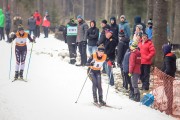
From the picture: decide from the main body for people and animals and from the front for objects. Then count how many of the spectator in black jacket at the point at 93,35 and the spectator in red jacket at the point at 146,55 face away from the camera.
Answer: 0

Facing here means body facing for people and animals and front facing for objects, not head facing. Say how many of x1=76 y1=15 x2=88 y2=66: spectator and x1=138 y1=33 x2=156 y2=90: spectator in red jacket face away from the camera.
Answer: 0

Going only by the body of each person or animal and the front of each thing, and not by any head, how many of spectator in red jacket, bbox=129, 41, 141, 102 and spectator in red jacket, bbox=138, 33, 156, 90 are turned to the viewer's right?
0

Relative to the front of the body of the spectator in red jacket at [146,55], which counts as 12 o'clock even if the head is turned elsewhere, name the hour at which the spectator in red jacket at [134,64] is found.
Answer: the spectator in red jacket at [134,64] is roughly at 11 o'clock from the spectator in red jacket at [146,55].

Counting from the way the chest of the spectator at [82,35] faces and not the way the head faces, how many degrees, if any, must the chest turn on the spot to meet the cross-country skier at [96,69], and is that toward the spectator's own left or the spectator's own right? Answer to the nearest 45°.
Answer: approximately 45° to the spectator's own left

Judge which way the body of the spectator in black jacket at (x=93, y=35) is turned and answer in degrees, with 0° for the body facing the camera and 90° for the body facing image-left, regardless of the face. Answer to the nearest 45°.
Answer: approximately 45°

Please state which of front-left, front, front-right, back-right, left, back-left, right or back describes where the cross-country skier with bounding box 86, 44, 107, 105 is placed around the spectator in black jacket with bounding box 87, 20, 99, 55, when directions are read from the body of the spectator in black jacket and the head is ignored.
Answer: front-left

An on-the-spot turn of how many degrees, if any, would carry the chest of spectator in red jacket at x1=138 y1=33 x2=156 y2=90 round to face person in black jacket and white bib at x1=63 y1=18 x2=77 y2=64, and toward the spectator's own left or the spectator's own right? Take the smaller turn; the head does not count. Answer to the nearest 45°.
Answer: approximately 90° to the spectator's own right

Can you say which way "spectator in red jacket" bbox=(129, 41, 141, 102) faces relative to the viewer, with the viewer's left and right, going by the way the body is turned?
facing away from the viewer and to the left of the viewer

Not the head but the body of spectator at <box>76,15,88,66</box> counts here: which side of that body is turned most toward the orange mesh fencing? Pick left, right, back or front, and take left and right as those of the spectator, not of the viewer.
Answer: left

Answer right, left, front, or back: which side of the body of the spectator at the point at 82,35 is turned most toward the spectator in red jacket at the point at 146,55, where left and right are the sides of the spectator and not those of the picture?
left
